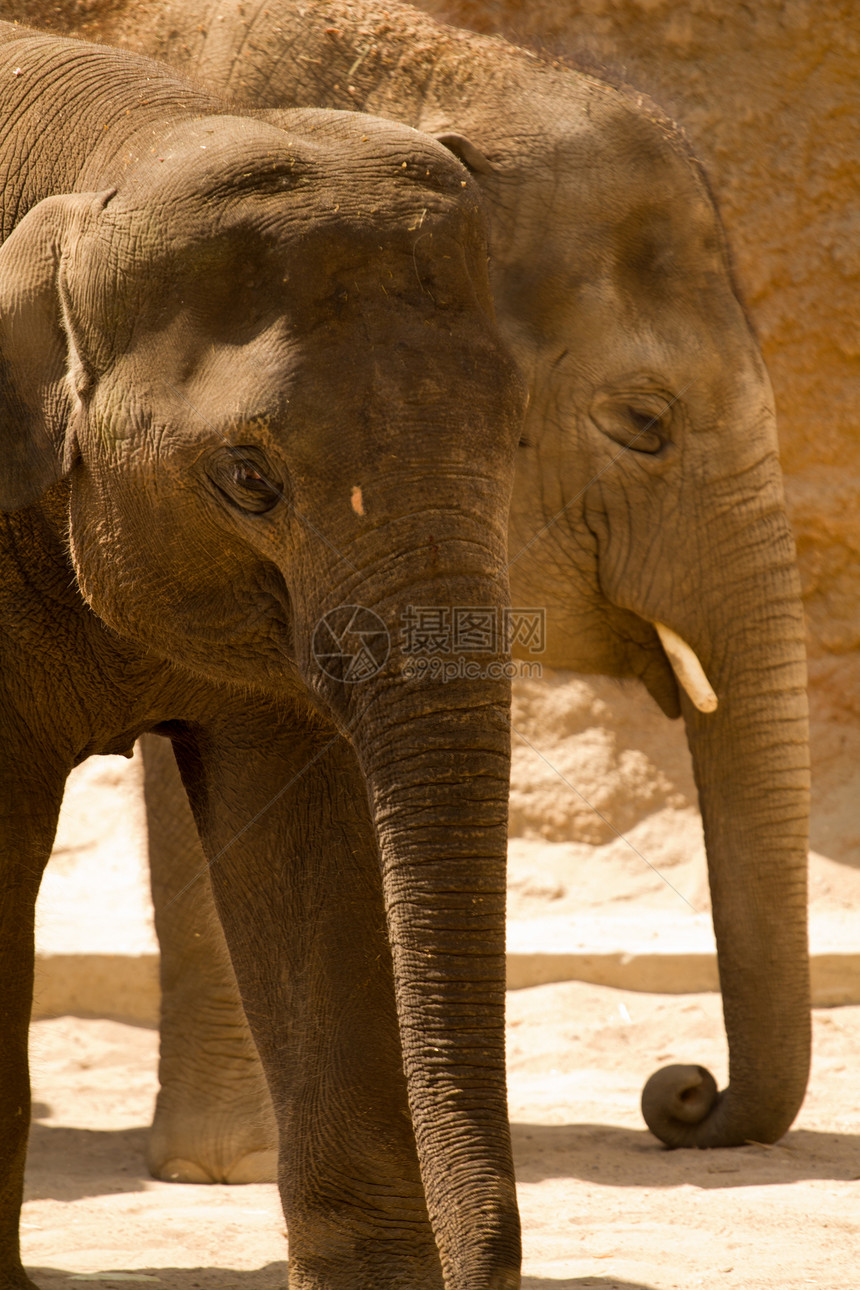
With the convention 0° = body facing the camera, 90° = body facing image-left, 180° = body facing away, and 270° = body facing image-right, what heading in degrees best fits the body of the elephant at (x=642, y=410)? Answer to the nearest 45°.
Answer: approximately 270°

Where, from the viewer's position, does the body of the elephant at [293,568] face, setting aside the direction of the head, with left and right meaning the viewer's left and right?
facing the viewer and to the right of the viewer
